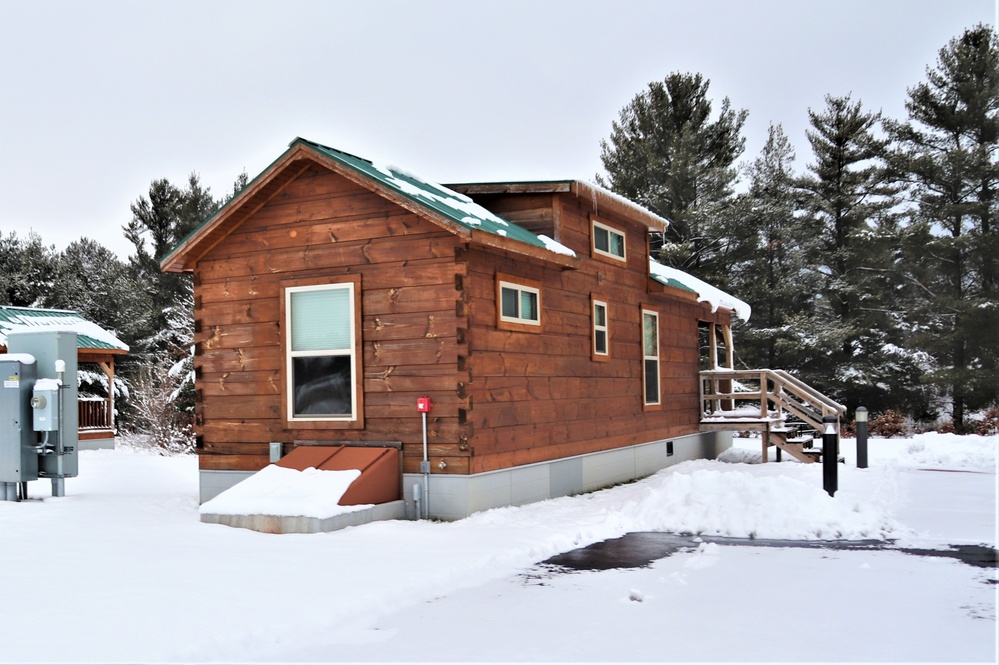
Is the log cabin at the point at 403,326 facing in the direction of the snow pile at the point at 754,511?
no

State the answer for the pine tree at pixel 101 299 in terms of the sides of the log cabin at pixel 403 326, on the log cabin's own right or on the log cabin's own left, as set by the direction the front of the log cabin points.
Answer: on the log cabin's own left

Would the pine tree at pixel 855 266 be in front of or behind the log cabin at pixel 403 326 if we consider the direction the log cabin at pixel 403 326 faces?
in front

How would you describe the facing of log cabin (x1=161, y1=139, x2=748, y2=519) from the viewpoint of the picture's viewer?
facing away from the viewer and to the right of the viewer

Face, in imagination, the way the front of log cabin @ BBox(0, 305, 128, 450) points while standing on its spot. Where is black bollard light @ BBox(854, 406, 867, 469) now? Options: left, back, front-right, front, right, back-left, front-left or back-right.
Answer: front-right

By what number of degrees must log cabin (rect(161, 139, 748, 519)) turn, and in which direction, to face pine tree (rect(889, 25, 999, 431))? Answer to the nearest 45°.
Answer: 0° — it already faces it

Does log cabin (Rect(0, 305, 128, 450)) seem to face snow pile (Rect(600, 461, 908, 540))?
no

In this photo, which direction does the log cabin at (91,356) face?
to the viewer's right

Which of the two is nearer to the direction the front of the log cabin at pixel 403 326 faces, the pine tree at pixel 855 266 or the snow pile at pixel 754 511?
the pine tree

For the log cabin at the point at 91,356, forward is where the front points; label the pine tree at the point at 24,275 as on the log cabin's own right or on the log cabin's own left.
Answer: on the log cabin's own left
